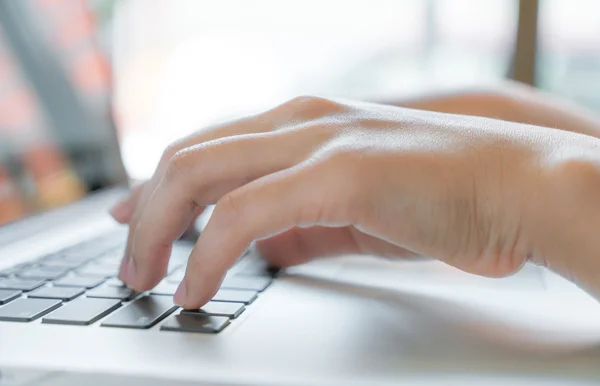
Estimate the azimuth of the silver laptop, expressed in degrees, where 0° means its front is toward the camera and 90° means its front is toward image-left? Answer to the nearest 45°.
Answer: approximately 270°
